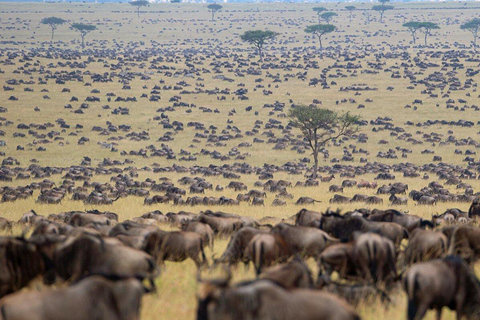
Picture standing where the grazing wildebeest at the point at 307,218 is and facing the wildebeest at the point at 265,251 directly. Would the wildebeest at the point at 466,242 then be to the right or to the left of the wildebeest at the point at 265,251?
left

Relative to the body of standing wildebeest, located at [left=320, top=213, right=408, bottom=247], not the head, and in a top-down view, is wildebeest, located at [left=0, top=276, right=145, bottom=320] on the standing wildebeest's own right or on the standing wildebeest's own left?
on the standing wildebeest's own left

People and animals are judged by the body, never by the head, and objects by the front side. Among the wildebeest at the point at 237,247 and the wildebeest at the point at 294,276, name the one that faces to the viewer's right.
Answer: the wildebeest at the point at 294,276

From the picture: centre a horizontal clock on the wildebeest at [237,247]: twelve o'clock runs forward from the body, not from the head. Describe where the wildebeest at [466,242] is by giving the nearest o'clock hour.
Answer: the wildebeest at [466,242] is roughly at 6 o'clock from the wildebeest at [237,247].

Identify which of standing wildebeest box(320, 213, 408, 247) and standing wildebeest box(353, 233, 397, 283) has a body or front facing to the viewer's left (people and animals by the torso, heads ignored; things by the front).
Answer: standing wildebeest box(320, 213, 408, 247)

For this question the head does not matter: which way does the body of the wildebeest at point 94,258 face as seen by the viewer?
to the viewer's left

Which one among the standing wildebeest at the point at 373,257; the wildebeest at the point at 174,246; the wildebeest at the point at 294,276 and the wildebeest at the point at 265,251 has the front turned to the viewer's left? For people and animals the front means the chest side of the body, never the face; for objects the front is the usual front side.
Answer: the wildebeest at the point at 174,246
